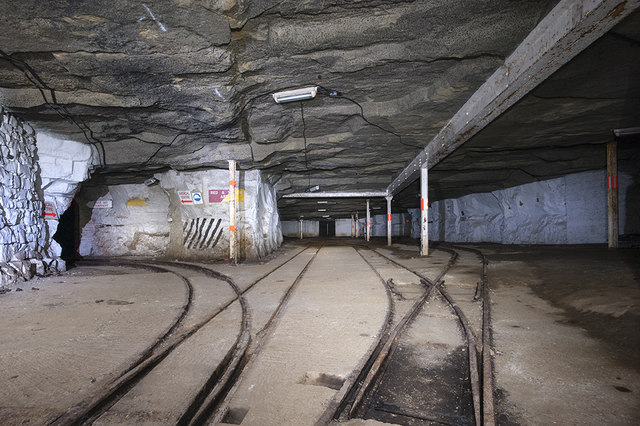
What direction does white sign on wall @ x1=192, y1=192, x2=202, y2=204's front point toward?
toward the camera

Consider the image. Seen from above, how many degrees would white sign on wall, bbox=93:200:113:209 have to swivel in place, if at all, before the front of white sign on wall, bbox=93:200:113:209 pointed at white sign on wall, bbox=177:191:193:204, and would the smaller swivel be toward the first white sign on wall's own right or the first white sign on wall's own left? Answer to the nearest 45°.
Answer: approximately 45° to the first white sign on wall's own left

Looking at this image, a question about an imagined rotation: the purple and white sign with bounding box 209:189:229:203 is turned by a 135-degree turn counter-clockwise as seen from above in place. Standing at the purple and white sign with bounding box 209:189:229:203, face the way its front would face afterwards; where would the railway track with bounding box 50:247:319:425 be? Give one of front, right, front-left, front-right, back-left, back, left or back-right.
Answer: back-right

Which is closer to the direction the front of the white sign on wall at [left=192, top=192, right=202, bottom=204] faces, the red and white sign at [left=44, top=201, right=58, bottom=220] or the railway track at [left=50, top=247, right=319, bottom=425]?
the railway track

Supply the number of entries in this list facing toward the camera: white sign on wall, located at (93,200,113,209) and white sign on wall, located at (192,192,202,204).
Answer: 2

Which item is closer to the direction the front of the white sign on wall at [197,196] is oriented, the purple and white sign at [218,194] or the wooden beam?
the wooden beam

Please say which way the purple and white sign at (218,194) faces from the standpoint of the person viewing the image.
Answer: facing the viewer

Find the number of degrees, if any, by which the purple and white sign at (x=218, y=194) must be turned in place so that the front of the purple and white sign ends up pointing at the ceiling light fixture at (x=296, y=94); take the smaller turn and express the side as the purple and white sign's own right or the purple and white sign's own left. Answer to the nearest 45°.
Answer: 0° — it already faces it

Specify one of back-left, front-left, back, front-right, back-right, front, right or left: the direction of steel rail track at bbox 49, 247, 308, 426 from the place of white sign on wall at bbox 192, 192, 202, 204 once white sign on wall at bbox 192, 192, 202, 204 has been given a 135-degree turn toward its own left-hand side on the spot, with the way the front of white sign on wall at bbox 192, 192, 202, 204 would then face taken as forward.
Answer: back-right

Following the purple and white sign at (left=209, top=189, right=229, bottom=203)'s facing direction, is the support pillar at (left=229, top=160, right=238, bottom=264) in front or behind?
in front
